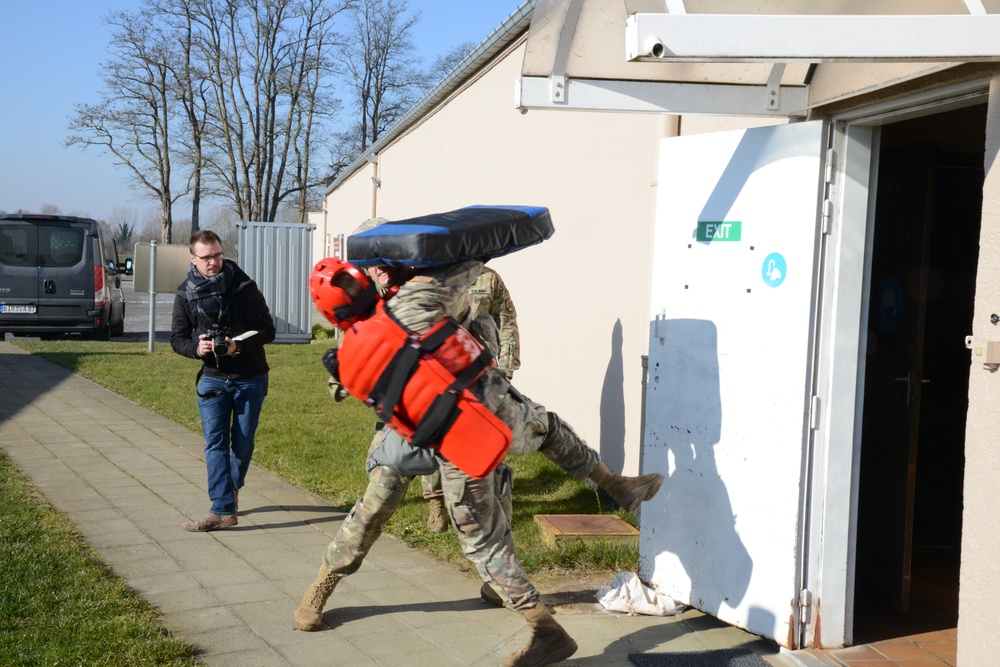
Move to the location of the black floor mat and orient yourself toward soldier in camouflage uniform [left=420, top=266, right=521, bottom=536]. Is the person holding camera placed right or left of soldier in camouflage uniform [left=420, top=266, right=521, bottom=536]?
left

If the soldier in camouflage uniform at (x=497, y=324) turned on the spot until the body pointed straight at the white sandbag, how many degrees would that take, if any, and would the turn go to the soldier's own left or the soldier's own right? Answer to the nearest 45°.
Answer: approximately 90° to the soldier's own left

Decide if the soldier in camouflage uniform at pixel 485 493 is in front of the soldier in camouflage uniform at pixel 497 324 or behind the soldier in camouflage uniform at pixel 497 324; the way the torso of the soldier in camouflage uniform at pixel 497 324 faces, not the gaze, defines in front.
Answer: in front

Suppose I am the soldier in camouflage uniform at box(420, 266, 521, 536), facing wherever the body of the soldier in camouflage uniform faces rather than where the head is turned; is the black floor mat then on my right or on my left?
on my left

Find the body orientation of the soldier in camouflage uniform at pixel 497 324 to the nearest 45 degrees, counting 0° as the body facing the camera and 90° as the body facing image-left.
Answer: approximately 45°

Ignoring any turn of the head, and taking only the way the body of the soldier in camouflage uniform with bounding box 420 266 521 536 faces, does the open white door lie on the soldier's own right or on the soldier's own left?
on the soldier's own left

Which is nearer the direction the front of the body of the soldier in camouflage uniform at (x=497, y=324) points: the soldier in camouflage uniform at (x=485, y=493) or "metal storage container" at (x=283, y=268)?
the soldier in camouflage uniform

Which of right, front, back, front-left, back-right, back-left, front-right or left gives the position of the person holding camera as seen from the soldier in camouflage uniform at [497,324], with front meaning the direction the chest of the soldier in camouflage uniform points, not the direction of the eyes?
front-right
